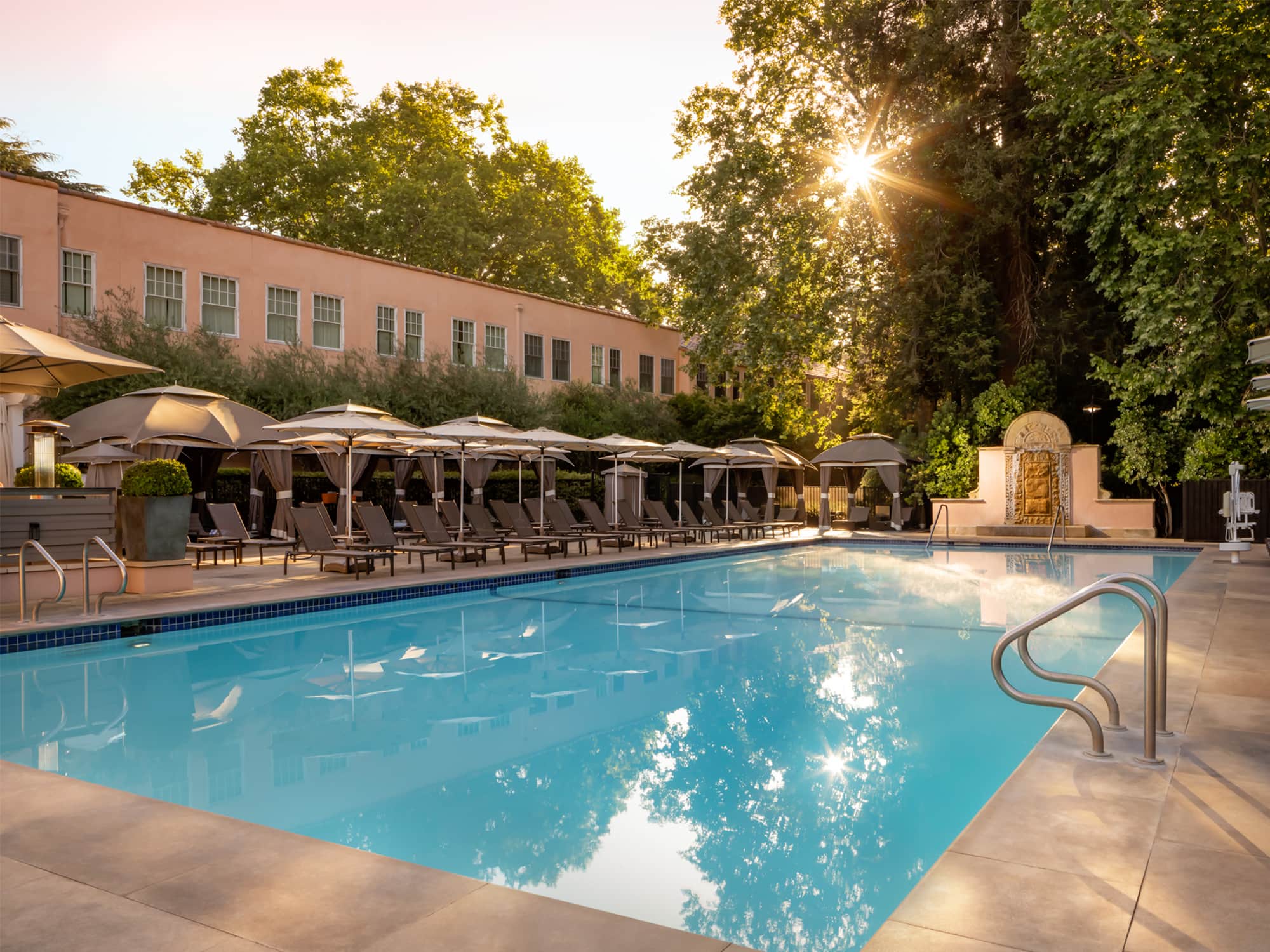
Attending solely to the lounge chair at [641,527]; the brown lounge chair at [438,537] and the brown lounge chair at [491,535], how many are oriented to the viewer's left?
0

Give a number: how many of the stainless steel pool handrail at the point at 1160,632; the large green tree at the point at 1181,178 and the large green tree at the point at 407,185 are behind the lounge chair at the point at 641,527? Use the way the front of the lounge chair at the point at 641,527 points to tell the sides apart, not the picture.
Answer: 1

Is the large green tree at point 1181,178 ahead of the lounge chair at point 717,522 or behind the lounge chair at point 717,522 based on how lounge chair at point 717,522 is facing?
ahead

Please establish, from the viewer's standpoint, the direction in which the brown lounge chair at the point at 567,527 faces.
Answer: facing the viewer and to the right of the viewer

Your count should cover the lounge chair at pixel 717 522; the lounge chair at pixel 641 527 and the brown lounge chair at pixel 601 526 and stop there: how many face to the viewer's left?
0

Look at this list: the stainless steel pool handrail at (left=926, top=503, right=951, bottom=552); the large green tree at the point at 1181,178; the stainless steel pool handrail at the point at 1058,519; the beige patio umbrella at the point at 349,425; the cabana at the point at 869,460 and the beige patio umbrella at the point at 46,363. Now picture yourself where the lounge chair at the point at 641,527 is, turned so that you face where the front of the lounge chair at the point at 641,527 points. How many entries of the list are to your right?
2

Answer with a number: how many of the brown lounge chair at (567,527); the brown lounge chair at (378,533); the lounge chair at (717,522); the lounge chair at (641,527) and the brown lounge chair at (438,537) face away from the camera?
0

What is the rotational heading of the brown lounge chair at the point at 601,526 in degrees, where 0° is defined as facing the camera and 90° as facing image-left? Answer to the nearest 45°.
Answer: approximately 315°

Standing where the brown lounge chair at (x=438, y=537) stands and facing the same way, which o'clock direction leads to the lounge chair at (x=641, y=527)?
The lounge chair is roughly at 9 o'clock from the brown lounge chair.

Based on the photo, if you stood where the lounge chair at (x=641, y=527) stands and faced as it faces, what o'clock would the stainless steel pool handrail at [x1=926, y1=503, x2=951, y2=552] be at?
The stainless steel pool handrail is roughly at 10 o'clock from the lounge chair.

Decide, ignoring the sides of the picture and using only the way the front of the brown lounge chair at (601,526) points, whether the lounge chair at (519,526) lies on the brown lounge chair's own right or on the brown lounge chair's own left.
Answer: on the brown lounge chair's own right

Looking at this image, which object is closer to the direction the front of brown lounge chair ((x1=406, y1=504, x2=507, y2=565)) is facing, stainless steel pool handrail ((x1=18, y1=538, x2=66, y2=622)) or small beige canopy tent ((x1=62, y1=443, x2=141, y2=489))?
the stainless steel pool handrail

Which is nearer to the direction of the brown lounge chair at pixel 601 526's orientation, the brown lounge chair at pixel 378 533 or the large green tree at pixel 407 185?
the brown lounge chair

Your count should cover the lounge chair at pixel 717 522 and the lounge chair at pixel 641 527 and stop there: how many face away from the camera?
0

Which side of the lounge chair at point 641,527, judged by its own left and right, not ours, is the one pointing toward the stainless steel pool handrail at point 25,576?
right

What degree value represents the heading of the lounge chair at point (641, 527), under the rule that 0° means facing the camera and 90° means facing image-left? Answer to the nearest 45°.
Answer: approximately 315°
